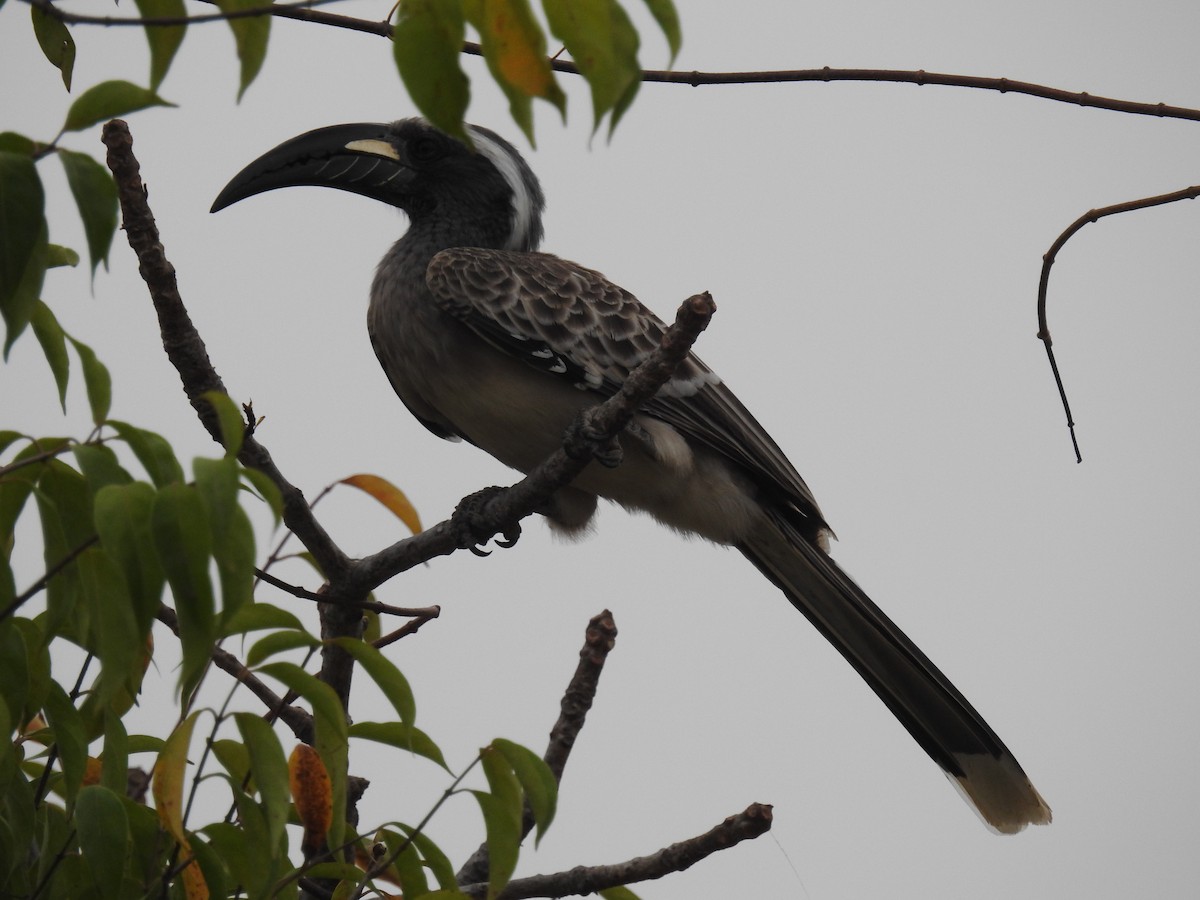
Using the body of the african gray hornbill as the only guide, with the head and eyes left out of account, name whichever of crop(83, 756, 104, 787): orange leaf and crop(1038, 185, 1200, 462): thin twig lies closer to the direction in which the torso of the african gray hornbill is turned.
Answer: the orange leaf

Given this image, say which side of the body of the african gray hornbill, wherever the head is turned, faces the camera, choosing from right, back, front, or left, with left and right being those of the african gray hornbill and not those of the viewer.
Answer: left

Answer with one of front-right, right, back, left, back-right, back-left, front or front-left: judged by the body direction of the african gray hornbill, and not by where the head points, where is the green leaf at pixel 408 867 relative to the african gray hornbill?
left

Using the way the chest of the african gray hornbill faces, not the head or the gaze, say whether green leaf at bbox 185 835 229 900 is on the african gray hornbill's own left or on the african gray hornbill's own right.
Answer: on the african gray hornbill's own left

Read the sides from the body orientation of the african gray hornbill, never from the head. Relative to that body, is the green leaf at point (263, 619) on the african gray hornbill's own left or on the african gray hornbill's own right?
on the african gray hornbill's own left
